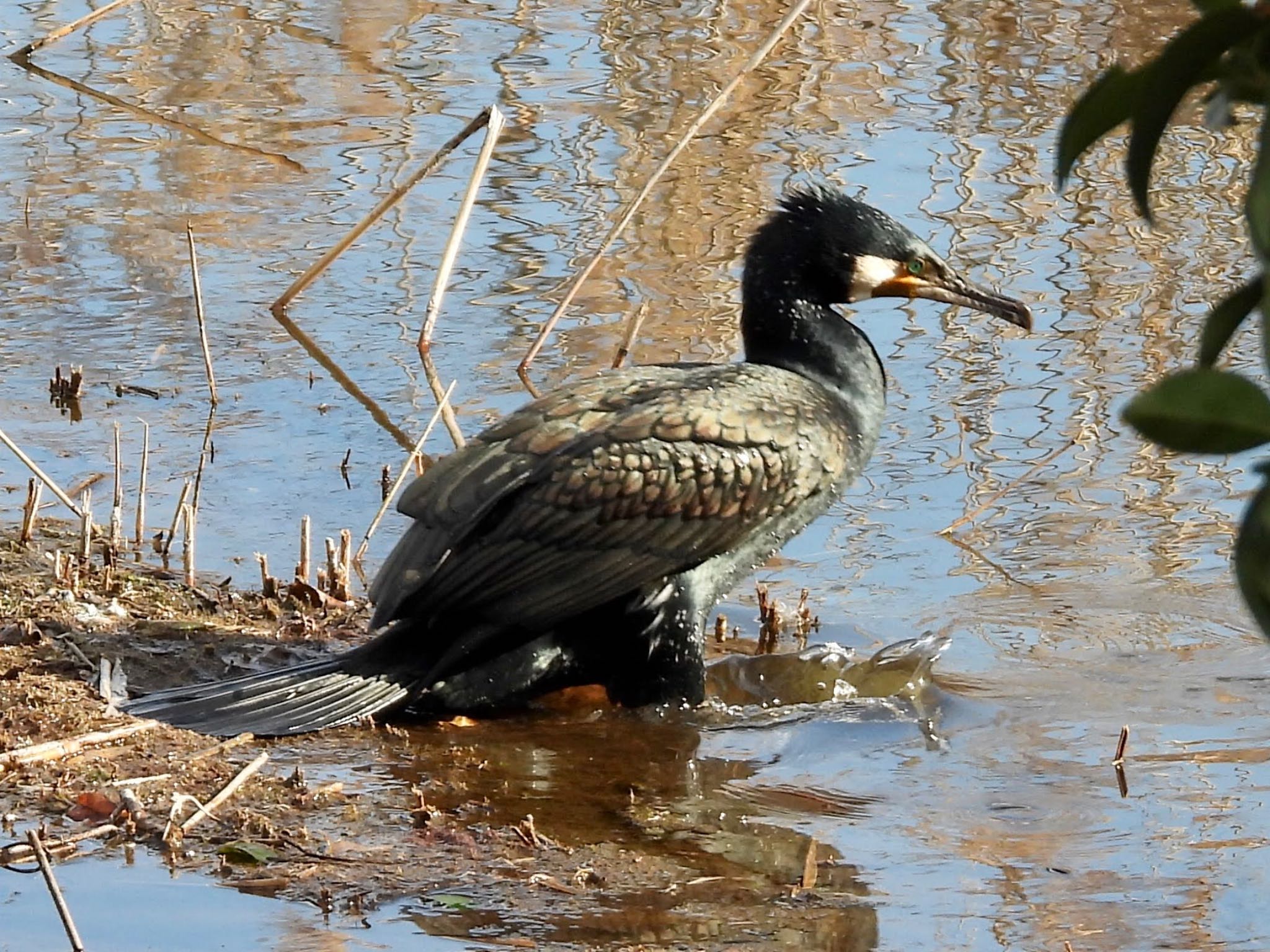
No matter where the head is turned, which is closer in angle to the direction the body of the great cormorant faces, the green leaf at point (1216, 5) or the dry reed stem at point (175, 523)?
the green leaf

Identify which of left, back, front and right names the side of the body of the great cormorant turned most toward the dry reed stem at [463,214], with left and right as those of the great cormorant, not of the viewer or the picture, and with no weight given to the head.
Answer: left

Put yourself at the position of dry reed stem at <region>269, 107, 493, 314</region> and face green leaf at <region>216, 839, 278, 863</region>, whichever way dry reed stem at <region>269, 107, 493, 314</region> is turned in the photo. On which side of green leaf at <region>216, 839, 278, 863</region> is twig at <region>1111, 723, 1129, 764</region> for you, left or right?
left

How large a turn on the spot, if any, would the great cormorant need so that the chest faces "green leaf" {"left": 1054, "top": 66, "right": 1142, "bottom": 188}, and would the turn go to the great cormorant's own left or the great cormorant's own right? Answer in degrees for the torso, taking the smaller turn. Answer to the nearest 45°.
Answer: approximately 90° to the great cormorant's own right

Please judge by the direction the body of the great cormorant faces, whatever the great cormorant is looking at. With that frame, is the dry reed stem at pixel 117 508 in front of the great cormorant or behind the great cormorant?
behind

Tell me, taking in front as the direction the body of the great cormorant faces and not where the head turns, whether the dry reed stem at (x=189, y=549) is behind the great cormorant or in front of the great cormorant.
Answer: behind

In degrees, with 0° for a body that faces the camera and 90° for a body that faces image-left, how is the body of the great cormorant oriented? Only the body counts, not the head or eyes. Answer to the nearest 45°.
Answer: approximately 270°

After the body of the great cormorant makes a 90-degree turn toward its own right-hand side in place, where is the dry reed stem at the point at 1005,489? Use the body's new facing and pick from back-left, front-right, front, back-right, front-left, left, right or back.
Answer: back-left

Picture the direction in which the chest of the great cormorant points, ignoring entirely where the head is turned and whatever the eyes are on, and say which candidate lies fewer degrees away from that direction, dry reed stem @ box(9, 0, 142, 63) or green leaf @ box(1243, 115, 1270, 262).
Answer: the green leaf

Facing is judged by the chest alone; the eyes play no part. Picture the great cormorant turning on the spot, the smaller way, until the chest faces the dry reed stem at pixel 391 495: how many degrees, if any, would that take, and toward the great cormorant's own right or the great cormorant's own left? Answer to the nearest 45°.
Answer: approximately 135° to the great cormorant's own left

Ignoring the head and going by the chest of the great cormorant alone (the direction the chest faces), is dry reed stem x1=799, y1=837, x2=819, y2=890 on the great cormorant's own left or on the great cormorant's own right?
on the great cormorant's own right

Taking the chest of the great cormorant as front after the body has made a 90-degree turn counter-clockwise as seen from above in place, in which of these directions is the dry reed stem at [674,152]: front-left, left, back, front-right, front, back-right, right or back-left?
front

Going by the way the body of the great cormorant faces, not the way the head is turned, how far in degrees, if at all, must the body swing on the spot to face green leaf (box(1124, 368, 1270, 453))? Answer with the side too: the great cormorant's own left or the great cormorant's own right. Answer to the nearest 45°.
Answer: approximately 90° to the great cormorant's own right

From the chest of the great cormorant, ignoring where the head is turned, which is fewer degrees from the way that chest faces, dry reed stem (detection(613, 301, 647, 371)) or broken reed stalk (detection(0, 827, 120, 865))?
the dry reed stem
